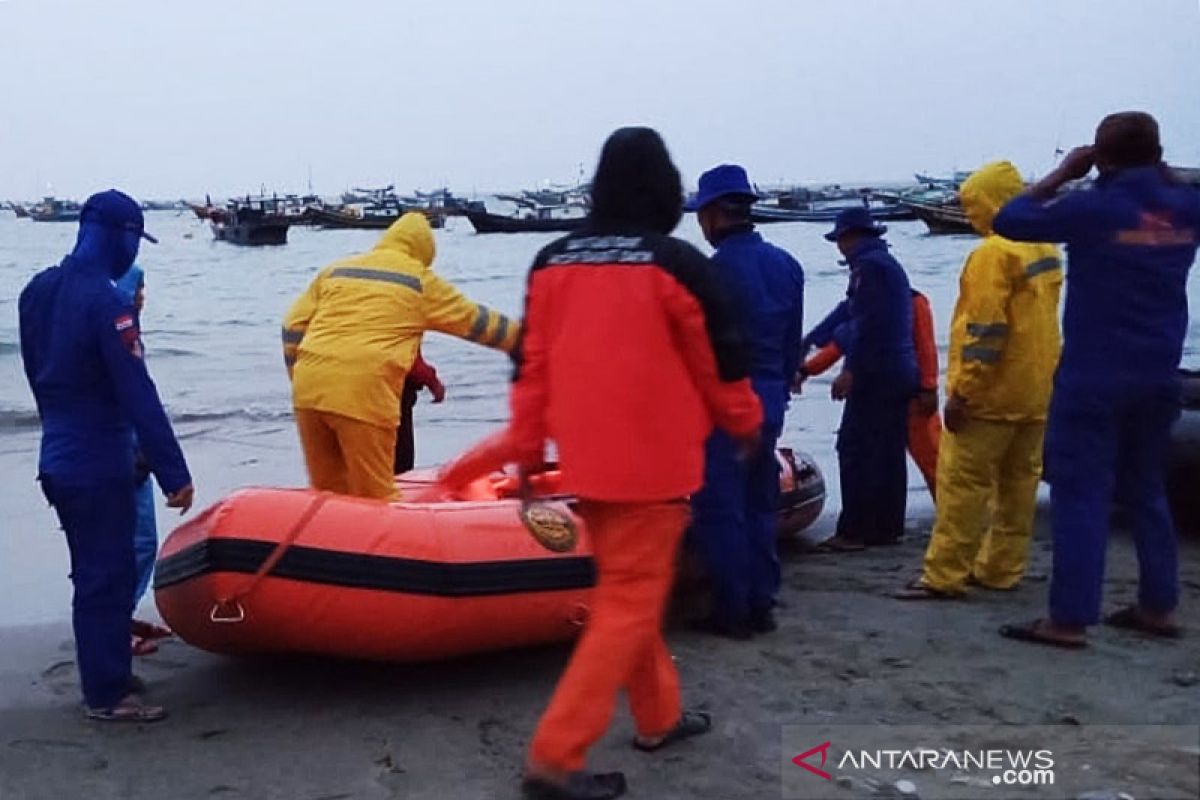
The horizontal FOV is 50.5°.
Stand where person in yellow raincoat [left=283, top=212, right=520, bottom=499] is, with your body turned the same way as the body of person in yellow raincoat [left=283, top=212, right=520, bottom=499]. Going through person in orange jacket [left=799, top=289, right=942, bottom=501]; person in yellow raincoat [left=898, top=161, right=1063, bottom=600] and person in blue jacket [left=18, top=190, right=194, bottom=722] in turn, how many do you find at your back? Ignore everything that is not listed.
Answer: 1

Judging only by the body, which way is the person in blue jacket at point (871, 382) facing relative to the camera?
to the viewer's left

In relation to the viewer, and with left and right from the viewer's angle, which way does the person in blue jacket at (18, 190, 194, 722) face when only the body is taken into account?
facing away from the viewer and to the right of the viewer

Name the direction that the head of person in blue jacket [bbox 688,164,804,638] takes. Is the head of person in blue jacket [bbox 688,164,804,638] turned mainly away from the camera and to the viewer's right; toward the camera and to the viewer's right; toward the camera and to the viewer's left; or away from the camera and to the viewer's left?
away from the camera and to the viewer's left

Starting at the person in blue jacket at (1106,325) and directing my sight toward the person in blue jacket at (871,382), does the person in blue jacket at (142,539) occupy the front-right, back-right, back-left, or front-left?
front-left

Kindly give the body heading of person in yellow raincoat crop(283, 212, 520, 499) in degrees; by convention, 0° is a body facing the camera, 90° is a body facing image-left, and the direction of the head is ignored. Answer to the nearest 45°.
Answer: approximately 225°

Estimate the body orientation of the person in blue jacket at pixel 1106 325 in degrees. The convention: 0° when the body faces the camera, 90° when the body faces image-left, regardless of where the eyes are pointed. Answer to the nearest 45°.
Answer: approximately 135°

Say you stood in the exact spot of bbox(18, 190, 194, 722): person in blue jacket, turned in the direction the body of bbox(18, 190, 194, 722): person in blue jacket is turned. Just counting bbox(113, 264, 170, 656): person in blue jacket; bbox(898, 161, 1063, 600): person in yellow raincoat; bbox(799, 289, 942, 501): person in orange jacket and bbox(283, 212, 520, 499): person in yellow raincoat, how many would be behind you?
0

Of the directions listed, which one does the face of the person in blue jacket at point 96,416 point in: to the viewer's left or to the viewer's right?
to the viewer's right

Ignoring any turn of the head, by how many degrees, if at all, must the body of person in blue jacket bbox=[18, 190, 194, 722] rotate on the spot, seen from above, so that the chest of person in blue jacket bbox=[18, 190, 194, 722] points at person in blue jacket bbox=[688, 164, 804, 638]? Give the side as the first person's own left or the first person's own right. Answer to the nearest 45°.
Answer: approximately 45° to the first person's own right

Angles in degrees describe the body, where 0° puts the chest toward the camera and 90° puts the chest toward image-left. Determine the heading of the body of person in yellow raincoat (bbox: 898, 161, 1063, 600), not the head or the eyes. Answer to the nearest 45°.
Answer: approximately 135°

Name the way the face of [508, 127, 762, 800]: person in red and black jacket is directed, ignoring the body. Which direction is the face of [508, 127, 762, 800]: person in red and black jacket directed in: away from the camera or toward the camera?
away from the camera

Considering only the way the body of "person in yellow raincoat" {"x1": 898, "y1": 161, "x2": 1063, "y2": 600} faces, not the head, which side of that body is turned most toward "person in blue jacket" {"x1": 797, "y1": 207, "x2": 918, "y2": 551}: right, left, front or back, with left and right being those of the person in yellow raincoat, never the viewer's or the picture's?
front
